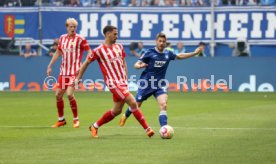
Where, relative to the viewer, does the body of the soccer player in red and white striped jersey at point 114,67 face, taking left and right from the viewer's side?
facing the viewer and to the right of the viewer

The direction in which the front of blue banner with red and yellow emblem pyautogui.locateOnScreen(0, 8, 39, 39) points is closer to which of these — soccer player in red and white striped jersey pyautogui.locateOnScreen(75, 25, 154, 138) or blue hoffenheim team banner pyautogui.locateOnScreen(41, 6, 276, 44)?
the soccer player in red and white striped jersey

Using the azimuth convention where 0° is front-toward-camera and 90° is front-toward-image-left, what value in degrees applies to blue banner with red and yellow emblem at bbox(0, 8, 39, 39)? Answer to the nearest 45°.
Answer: approximately 0°

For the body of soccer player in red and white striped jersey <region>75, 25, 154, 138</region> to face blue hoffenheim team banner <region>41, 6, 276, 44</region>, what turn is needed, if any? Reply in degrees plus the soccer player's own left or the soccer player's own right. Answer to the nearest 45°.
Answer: approximately 135° to the soccer player's own left

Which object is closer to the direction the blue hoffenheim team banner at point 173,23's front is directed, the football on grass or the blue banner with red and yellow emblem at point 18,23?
the football on grass

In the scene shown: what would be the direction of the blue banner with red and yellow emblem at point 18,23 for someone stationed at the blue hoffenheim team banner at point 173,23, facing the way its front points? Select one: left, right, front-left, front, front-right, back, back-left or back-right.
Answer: right

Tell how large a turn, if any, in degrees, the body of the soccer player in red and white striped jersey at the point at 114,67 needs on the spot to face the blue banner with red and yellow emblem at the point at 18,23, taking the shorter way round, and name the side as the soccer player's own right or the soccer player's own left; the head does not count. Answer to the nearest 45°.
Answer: approximately 135° to the soccer player's own left

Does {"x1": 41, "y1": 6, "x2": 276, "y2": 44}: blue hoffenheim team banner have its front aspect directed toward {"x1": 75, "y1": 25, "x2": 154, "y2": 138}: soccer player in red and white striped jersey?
yes

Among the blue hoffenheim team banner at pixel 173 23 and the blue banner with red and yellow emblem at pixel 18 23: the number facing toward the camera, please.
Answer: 2
